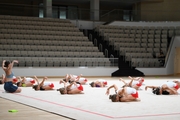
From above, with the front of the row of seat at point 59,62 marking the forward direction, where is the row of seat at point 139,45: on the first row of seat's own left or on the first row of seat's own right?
on the first row of seat's own left

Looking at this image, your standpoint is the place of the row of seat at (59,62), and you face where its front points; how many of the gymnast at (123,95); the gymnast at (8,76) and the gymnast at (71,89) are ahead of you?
3

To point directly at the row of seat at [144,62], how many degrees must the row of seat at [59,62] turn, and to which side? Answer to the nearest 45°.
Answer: approximately 90° to its left

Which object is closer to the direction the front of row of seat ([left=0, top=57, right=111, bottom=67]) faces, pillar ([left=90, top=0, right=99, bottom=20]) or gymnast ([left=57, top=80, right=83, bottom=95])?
the gymnast

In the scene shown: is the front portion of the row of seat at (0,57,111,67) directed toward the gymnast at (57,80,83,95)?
yes

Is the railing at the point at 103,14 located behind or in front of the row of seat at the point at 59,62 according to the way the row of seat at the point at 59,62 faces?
behind

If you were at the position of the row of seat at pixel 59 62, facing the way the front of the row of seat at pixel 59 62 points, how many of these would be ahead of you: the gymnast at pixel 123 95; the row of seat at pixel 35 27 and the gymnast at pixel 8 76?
2

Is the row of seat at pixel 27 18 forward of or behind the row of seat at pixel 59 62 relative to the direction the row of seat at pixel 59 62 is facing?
behind

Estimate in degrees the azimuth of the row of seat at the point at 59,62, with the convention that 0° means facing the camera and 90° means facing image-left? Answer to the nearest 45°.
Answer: approximately 0°

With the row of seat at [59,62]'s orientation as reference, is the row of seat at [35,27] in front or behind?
behind

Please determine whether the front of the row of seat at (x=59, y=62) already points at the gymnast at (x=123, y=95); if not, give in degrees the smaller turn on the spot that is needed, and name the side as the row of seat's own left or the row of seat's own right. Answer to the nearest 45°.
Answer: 0° — it already faces them
